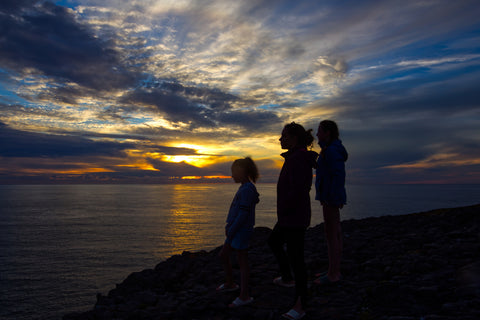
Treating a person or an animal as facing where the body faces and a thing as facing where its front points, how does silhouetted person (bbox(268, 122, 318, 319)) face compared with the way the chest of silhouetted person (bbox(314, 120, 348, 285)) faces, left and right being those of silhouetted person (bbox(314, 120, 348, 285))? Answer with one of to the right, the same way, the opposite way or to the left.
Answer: the same way

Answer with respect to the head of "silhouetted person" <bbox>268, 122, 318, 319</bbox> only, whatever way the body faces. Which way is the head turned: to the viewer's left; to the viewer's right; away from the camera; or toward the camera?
to the viewer's left

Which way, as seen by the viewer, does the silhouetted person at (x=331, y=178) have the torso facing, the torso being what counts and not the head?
to the viewer's left

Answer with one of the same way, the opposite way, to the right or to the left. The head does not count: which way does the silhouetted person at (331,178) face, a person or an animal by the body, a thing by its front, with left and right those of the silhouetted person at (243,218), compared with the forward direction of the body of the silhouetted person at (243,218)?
the same way

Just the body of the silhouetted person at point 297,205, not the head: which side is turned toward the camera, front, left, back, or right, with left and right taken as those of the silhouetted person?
left

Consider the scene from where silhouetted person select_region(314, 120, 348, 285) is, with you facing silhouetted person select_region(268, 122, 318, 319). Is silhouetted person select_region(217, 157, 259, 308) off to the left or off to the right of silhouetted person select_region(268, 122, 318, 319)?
right

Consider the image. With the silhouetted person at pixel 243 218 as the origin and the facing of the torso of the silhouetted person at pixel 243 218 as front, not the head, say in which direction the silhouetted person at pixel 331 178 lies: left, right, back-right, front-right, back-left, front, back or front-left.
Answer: back

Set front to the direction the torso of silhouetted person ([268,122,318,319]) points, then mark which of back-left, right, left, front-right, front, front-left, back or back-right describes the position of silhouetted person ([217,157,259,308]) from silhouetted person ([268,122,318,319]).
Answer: front-right

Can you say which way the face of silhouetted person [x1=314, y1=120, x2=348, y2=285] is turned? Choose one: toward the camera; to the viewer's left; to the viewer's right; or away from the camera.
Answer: to the viewer's left

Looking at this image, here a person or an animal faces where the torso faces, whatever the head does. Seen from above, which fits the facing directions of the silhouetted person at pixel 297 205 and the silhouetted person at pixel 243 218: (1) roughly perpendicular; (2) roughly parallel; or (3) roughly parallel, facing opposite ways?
roughly parallel

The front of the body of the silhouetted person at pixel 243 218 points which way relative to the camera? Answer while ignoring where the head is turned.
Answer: to the viewer's left
